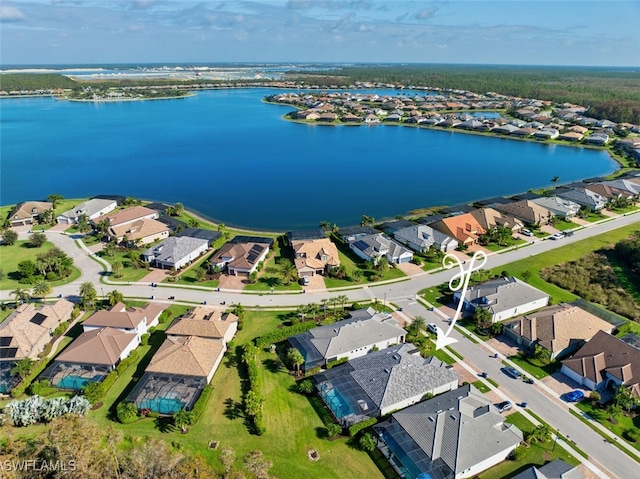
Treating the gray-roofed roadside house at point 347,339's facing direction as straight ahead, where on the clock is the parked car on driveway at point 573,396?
The parked car on driveway is roughly at 2 o'clock from the gray-roofed roadside house.

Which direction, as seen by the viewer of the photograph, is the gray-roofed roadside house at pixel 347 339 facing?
facing away from the viewer and to the right of the viewer

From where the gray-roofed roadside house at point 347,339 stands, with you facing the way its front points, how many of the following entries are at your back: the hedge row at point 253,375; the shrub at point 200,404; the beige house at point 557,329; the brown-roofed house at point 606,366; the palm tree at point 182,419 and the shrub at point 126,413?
4

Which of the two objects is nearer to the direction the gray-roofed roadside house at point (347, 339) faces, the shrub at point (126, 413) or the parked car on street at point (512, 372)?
the parked car on street

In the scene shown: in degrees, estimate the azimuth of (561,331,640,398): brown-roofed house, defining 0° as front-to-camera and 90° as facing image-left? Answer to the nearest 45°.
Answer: approximately 45°

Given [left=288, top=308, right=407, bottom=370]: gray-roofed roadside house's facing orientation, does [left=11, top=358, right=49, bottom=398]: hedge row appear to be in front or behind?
behind

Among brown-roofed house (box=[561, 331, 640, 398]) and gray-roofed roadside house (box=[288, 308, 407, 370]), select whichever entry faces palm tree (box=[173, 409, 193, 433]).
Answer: brown-roofed house (box=[561, 331, 640, 398])

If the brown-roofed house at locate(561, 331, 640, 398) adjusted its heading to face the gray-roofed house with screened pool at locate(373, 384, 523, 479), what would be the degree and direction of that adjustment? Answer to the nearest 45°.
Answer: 0° — it already faces it

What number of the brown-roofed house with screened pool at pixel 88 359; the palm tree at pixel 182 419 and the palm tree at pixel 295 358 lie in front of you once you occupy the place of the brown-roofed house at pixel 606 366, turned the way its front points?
3

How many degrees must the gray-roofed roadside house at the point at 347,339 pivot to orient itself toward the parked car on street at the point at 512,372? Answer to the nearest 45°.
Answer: approximately 45° to its right

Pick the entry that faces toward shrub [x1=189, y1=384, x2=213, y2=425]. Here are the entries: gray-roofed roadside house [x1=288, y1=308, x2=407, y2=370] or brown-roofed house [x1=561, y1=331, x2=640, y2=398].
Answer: brown-roofed house [x1=561, y1=331, x2=640, y2=398]

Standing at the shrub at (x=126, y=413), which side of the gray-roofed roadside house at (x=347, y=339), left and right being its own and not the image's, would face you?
back

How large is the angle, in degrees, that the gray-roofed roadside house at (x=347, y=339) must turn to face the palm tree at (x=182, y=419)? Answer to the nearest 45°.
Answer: approximately 180°

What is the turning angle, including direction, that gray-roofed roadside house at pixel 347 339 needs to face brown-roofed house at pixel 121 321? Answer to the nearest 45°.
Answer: approximately 135° to its left
